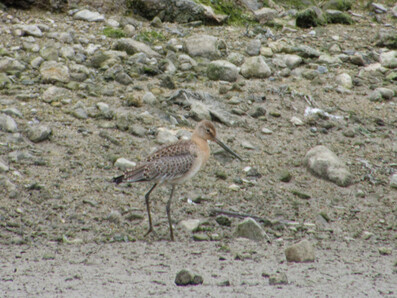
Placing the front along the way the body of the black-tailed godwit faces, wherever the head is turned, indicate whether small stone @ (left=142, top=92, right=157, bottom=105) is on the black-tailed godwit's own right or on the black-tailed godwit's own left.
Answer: on the black-tailed godwit's own left

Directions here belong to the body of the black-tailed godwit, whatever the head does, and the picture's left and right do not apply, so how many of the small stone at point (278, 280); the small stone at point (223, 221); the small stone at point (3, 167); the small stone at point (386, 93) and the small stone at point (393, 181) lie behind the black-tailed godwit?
1

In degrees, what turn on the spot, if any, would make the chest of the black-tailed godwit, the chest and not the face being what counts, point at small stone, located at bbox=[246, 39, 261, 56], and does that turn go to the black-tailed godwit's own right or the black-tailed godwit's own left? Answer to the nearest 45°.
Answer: approximately 90° to the black-tailed godwit's own left

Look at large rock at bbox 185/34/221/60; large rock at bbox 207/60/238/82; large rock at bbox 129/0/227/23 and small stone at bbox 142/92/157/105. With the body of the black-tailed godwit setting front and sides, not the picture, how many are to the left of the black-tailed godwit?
4

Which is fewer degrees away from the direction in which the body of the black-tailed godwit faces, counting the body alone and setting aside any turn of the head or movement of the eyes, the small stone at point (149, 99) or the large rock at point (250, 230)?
the large rock

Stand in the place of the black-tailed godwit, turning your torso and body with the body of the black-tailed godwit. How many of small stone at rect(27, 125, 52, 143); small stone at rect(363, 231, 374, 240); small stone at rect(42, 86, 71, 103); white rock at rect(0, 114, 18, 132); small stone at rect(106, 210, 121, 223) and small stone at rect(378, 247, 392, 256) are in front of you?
2

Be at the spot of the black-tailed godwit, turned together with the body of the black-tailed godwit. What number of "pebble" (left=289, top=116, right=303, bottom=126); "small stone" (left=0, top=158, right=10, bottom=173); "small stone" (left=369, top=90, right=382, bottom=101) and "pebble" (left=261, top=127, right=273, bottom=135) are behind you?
1

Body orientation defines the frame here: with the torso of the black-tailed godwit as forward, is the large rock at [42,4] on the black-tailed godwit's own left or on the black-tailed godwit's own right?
on the black-tailed godwit's own left

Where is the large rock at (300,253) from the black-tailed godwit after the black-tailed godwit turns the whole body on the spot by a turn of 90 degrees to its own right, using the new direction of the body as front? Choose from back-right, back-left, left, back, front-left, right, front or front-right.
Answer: front-left

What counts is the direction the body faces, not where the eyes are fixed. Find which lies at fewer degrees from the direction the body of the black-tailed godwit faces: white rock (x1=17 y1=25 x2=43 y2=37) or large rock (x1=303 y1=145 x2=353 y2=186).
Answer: the large rock

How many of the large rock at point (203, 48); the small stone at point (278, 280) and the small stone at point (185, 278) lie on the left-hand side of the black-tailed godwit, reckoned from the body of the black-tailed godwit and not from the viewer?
1

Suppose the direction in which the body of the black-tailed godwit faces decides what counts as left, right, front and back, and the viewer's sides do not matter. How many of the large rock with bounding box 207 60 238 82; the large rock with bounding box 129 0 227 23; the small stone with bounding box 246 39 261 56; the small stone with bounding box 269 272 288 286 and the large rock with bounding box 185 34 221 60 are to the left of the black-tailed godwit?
4

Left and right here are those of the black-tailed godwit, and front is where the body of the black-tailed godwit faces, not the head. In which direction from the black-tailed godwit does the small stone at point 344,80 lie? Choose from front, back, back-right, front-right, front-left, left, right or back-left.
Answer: front-left

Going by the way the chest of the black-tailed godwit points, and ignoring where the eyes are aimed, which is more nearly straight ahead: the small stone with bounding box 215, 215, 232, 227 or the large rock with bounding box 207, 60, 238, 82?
the small stone

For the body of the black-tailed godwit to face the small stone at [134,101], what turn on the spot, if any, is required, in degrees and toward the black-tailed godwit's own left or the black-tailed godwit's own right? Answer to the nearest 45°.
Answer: approximately 90° to the black-tailed godwit's own left

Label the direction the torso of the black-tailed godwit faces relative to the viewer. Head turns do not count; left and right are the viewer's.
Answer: facing to the right of the viewer

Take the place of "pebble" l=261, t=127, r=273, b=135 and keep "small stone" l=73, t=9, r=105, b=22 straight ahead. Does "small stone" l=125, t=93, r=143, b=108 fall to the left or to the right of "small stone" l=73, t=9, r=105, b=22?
left

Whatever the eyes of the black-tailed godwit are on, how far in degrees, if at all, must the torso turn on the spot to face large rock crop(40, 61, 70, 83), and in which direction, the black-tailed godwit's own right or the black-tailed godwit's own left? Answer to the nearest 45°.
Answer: approximately 135° to the black-tailed godwit's own left

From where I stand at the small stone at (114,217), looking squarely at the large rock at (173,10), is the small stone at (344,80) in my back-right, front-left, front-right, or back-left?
front-right

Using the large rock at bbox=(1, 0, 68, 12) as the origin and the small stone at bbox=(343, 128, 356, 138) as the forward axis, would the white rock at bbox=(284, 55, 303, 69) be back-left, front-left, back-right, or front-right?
front-left

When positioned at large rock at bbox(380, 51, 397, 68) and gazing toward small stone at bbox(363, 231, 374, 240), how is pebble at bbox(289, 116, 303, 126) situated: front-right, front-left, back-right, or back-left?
front-right

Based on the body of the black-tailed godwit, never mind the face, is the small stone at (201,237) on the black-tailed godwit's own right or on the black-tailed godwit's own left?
on the black-tailed godwit's own right
